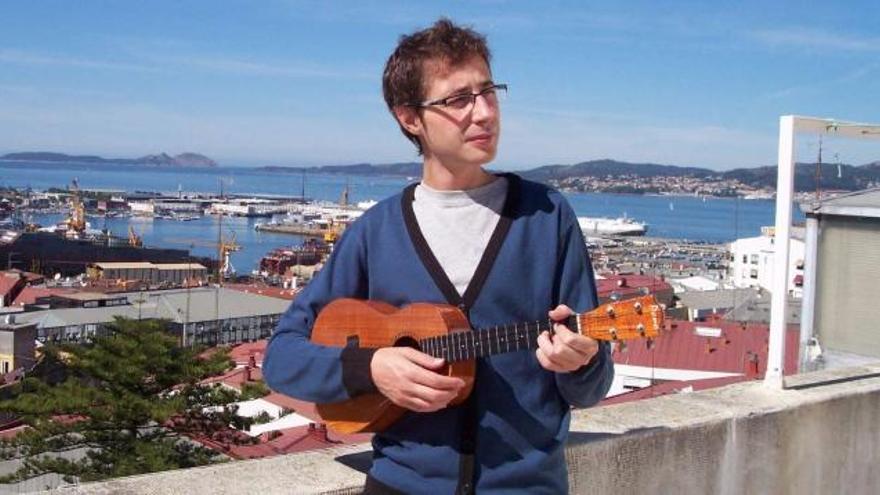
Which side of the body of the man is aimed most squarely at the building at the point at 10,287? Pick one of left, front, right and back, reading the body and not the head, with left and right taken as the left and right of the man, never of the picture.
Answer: back

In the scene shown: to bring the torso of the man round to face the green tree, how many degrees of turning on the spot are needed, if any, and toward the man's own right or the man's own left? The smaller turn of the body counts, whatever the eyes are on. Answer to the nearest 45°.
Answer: approximately 180°

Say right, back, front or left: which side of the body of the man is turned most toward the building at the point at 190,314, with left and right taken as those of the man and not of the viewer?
back

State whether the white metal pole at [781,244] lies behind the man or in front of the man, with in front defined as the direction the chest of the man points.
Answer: behind

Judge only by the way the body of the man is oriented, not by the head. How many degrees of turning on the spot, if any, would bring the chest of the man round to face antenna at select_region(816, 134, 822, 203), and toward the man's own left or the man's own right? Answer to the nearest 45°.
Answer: approximately 135° to the man's own left

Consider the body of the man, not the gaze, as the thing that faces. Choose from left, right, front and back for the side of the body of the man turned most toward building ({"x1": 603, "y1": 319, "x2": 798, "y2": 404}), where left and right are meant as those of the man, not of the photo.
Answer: back

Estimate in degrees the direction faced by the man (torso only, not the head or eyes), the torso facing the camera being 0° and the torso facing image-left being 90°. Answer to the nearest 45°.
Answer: approximately 0°
